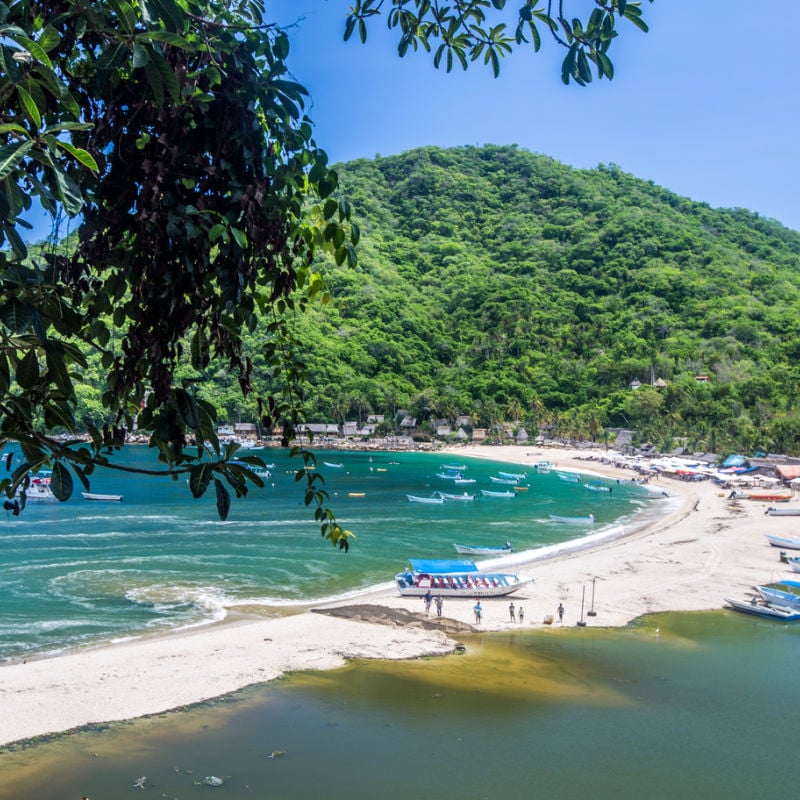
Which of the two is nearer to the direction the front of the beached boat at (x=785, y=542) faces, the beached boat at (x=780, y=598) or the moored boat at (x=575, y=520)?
the moored boat

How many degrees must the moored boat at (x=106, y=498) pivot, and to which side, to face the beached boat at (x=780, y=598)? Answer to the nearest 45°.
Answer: approximately 135° to its left

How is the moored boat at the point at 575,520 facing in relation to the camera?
to the viewer's left

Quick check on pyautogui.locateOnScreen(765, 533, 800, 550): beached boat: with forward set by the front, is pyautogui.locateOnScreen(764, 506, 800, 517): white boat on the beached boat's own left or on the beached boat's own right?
on the beached boat's own right

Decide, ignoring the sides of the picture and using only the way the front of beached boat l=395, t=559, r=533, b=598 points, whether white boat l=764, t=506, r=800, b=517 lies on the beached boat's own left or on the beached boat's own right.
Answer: on the beached boat's own left

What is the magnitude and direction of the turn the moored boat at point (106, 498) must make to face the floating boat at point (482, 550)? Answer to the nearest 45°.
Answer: approximately 135° to its left

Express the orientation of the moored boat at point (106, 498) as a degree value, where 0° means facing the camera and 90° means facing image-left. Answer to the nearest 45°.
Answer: approximately 90°

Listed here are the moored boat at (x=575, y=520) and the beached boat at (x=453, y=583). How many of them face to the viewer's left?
1

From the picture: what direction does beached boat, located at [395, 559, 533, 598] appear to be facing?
to the viewer's right

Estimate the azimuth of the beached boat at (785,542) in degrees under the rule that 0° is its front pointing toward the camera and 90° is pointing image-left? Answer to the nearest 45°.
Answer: approximately 90°
